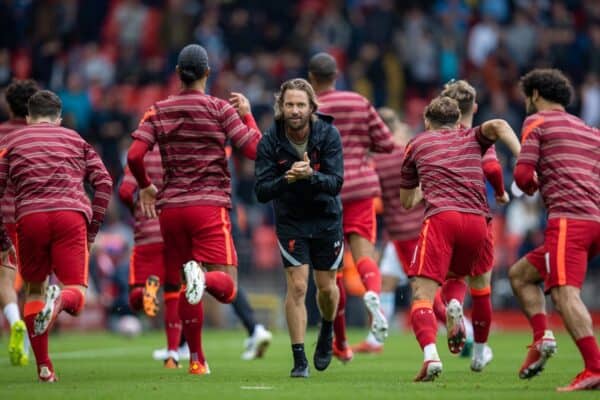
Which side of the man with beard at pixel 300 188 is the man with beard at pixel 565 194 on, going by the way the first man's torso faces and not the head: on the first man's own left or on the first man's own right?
on the first man's own left

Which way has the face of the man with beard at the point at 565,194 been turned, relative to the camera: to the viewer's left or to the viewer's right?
to the viewer's left

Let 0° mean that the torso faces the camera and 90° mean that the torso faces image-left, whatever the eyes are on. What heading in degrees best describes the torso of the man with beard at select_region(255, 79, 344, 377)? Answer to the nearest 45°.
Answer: approximately 0°

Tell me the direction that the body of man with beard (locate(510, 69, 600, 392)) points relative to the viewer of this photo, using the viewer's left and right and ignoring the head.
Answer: facing away from the viewer and to the left of the viewer

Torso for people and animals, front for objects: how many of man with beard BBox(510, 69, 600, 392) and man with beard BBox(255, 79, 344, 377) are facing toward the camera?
1

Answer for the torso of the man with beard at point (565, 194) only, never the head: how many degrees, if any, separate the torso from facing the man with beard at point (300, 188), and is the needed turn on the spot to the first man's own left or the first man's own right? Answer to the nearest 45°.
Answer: approximately 45° to the first man's own left
